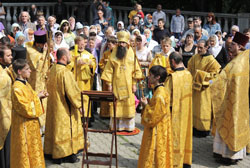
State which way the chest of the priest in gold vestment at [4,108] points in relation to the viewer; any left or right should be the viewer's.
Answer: facing to the right of the viewer

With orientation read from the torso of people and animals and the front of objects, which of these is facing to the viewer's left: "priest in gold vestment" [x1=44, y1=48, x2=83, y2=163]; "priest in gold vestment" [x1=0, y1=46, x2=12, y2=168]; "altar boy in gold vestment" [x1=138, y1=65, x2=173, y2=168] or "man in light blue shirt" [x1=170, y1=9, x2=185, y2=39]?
"altar boy in gold vestment" [x1=138, y1=65, x2=173, y2=168]

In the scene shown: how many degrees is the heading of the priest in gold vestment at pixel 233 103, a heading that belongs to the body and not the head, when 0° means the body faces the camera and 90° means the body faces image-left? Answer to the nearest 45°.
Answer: approximately 90°

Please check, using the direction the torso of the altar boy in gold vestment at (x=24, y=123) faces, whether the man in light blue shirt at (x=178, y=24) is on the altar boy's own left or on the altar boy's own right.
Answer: on the altar boy's own left

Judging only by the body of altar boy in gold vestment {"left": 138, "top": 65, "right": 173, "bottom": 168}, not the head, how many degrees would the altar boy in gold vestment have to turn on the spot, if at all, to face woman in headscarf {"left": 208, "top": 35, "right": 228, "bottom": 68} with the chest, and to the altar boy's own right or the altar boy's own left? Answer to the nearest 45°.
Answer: approximately 90° to the altar boy's own right

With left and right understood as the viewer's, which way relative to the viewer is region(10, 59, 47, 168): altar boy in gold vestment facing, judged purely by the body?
facing to the right of the viewer

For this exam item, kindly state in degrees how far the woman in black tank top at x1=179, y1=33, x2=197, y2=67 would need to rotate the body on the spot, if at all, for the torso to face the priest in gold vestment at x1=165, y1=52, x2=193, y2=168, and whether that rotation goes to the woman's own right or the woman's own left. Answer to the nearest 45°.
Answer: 0° — they already face them

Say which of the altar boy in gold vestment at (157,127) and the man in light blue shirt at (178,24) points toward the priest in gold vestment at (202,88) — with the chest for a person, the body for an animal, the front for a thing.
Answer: the man in light blue shirt

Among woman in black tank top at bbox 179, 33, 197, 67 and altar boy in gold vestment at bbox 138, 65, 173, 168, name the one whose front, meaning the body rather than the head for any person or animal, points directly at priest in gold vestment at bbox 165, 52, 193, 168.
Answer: the woman in black tank top

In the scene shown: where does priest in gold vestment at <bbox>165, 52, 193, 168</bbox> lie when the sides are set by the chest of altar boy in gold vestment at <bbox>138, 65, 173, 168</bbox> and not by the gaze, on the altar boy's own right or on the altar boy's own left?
on the altar boy's own right

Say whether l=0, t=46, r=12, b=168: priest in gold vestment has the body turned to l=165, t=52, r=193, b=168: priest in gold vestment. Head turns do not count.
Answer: yes
